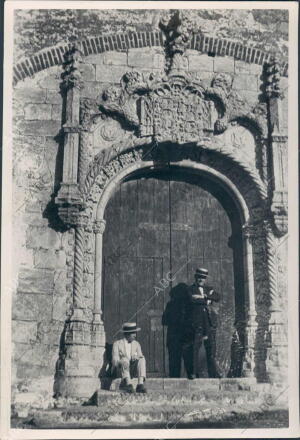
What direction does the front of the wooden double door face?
toward the camera

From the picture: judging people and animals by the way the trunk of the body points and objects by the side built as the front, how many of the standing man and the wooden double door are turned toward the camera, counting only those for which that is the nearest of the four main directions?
2

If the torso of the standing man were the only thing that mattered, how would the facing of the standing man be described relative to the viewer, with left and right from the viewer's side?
facing the viewer

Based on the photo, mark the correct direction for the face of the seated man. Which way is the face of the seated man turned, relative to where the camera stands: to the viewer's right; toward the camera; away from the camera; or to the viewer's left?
toward the camera

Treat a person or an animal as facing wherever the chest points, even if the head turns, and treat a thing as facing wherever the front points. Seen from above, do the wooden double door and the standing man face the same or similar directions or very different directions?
same or similar directions

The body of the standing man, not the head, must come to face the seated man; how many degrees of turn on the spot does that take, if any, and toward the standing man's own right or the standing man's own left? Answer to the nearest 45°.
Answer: approximately 45° to the standing man's own right
